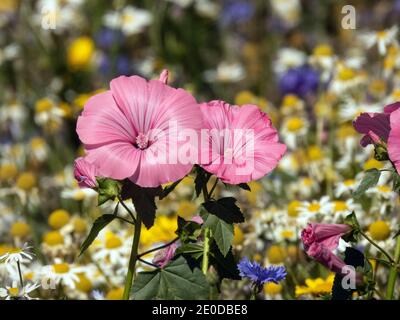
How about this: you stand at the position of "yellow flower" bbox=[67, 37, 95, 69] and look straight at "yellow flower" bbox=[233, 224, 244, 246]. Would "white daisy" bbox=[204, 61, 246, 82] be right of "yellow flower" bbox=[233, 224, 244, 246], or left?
left

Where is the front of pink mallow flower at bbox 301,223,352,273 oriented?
to the viewer's left

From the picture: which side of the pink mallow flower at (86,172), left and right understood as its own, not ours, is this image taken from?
left

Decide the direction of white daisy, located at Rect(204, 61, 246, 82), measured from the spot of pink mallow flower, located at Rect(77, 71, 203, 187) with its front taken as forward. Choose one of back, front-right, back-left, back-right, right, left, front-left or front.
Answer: back

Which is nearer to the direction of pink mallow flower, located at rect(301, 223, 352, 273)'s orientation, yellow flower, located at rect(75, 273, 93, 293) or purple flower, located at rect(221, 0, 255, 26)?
the yellow flower

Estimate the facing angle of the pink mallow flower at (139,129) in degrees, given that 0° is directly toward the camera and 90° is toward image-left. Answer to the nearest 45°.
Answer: approximately 0°

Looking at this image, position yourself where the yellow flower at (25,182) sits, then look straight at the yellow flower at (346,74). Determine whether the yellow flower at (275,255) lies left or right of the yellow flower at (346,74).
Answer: right

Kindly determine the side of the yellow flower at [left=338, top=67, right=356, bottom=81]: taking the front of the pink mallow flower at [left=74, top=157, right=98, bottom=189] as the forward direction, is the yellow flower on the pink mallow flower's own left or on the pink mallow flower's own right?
on the pink mallow flower's own right
